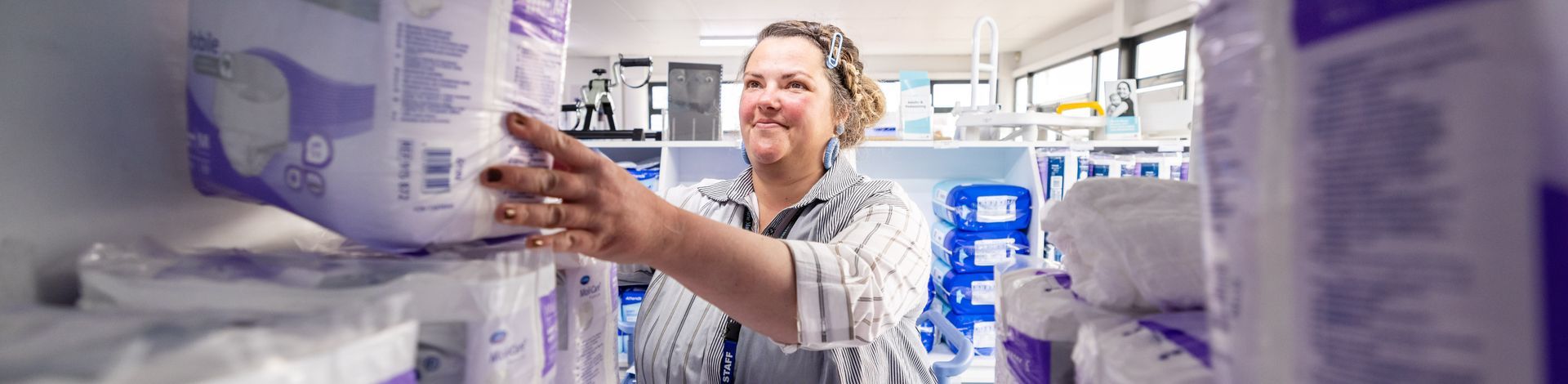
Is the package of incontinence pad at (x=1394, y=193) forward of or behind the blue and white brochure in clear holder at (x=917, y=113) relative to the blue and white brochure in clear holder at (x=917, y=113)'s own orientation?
forward

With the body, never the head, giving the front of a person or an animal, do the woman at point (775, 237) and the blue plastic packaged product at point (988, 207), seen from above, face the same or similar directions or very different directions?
same or similar directions

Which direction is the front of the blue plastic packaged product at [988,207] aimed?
toward the camera

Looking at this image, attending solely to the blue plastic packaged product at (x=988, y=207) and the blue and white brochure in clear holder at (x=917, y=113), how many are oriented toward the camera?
2

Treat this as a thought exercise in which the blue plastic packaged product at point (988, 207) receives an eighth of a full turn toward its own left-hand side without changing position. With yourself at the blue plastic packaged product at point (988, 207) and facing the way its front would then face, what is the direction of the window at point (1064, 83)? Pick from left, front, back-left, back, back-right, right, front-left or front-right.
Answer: back-left

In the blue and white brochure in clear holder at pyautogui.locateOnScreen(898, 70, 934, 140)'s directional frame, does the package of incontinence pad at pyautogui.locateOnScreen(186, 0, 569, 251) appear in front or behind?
in front

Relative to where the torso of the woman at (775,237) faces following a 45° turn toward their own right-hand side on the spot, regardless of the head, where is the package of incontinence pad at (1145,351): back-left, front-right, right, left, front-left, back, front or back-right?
left

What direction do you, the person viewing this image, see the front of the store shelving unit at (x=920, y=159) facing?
facing the viewer

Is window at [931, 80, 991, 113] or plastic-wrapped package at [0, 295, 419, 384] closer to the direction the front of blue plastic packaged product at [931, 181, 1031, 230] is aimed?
the plastic-wrapped package

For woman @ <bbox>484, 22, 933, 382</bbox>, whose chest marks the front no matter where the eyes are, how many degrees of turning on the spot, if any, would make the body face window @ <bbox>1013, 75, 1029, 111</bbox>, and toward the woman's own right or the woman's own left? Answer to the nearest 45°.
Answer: approximately 180°

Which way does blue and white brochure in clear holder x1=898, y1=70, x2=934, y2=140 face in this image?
toward the camera

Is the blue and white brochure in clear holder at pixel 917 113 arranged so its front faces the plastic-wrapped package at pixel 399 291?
yes

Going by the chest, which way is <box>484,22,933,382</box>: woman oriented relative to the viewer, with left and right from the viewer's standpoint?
facing the viewer and to the left of the viewer
